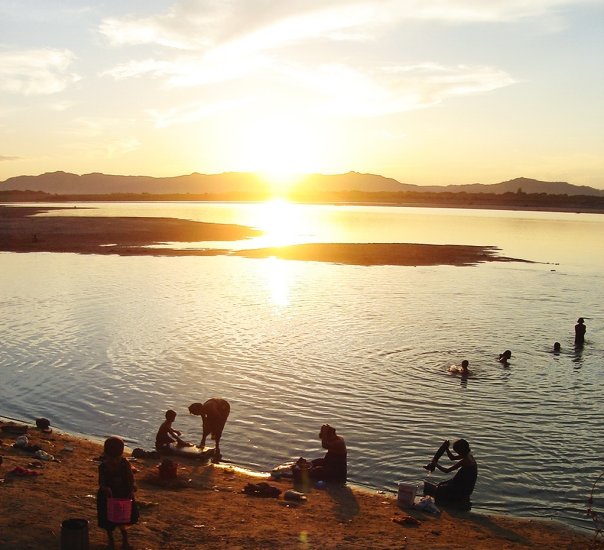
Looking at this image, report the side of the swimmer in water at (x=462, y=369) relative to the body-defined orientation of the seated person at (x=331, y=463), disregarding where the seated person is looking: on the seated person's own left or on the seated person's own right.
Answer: on the seated person's own right

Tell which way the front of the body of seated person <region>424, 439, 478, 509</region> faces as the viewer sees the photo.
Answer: to the viewer's left

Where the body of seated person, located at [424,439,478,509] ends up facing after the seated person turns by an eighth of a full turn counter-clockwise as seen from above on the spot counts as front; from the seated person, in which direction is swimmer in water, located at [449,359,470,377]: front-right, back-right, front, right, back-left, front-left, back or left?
back-right

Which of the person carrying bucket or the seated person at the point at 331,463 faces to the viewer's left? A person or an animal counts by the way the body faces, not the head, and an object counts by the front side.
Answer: the seated person

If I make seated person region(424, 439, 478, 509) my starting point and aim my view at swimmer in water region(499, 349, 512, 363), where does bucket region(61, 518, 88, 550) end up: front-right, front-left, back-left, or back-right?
back-left

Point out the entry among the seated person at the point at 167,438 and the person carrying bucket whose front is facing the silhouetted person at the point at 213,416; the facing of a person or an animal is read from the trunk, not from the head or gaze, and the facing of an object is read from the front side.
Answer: the seated person

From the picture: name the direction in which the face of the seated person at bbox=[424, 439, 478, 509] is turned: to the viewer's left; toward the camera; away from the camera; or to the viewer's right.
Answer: to the viewer's left

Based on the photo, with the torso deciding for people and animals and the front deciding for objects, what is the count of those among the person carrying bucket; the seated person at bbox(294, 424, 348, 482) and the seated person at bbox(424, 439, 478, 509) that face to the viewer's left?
2

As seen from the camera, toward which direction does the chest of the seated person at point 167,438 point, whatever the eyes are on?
to the viewer's right

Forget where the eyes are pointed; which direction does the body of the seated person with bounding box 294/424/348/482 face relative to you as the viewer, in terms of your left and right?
facing to the left of the viewer

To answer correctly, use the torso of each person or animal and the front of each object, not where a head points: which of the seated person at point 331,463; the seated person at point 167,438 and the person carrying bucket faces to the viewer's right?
the seated person at point 167,438
